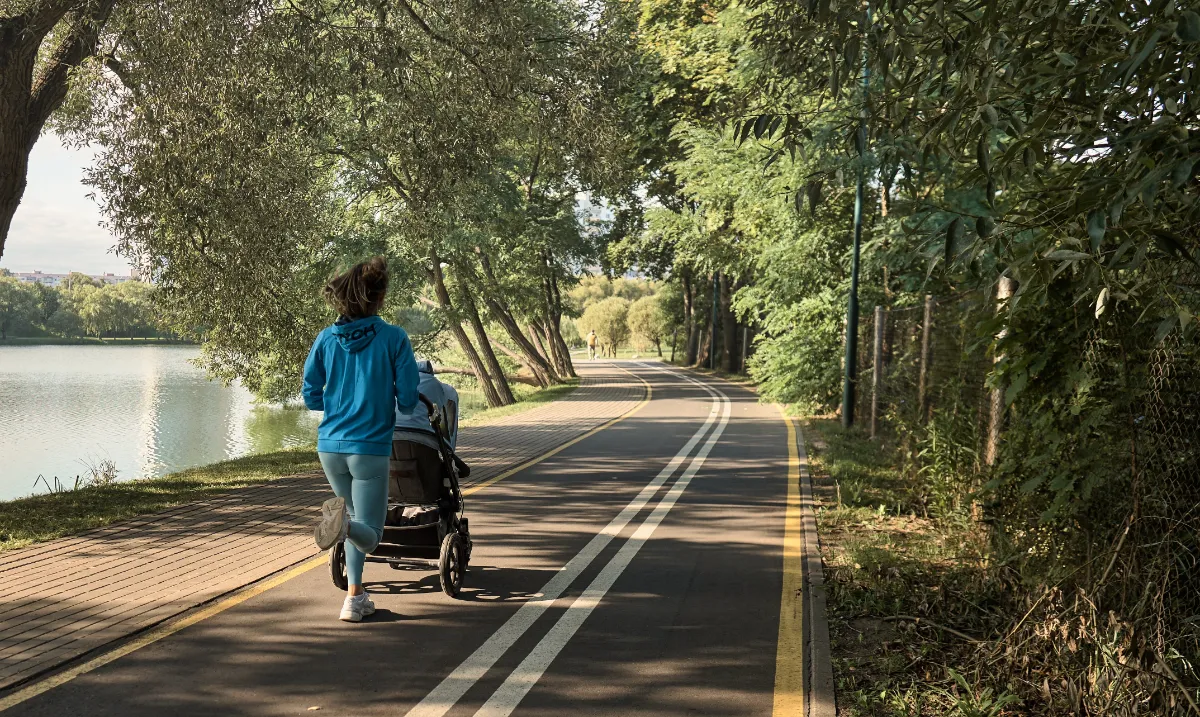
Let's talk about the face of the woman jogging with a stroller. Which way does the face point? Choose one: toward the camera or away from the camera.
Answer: away from the camera

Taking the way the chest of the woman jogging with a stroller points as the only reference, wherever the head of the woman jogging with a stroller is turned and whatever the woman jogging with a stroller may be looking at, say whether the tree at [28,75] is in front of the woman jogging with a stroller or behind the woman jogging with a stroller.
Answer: in front

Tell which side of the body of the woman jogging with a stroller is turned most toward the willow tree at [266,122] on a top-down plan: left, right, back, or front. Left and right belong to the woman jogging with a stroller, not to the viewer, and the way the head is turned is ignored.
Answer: front

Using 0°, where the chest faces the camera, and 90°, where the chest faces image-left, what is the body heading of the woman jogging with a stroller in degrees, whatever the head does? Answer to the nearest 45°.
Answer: approximately 180°
